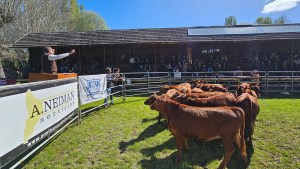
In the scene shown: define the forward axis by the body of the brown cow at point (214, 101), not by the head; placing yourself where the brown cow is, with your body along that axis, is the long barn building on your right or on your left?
on your right

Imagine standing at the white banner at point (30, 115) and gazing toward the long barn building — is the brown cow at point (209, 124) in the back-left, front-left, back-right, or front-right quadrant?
front-right

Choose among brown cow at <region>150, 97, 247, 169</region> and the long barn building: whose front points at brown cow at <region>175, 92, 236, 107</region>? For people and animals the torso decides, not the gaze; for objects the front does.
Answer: the long barn building

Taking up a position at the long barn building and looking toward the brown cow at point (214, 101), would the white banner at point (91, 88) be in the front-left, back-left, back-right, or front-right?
front-right

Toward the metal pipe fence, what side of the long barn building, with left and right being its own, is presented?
front

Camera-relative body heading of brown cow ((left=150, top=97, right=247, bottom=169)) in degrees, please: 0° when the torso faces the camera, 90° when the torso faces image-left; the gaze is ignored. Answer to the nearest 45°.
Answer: approximately 90°

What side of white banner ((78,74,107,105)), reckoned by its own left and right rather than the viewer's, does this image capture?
front

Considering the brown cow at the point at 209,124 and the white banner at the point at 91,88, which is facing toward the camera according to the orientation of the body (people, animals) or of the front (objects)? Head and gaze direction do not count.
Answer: the white banner

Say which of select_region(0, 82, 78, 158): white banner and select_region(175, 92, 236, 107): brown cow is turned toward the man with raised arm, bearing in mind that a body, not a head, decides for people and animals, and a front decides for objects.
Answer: the brown cow

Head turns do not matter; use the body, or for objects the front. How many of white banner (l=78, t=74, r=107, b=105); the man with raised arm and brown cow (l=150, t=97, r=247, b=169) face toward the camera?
1

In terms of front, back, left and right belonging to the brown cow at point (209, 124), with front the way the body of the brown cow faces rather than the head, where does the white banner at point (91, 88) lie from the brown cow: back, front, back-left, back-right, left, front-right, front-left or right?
front-right

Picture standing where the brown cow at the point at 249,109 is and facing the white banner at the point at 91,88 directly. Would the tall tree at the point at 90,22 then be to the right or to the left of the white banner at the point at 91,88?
right

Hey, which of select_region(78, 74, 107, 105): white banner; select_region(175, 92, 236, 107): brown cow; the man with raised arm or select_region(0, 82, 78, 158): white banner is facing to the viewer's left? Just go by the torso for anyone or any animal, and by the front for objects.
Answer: the brown cow

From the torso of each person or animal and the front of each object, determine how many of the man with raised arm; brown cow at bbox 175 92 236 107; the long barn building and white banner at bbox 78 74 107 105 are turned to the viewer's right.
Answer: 1

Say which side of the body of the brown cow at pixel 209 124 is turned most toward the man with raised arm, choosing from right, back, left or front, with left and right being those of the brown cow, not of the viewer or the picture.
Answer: front

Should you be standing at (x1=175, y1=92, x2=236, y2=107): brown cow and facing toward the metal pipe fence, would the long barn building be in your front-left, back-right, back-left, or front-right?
front-left

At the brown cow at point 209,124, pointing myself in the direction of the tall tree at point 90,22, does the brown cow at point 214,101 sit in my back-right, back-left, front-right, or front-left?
front-right

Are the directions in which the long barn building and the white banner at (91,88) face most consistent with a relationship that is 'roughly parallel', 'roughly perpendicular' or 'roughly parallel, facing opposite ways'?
roughly parallel

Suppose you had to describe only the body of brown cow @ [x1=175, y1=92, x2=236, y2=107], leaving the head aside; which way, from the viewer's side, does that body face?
to the viewer's left
